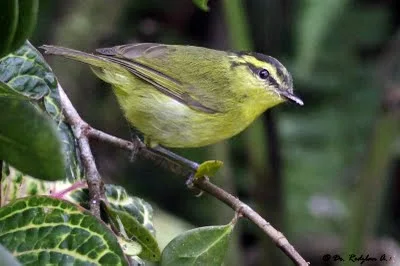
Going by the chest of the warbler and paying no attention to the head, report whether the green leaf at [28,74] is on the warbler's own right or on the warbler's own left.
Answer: on the warbler's own right

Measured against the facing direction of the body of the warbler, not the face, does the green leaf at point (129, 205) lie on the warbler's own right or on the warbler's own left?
on the warbler's own right

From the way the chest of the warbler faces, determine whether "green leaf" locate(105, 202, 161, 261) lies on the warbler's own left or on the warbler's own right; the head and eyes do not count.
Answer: on the warbler's own right

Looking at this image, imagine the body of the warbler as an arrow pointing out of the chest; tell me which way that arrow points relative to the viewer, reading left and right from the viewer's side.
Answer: facing to the right of the viewer

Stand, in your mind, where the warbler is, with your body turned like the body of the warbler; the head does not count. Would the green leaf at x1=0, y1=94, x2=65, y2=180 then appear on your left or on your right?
on your right

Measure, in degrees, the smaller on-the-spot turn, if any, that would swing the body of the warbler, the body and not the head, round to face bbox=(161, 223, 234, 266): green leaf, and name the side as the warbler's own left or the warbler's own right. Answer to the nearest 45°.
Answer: approximately 90° to the warbler's own right
